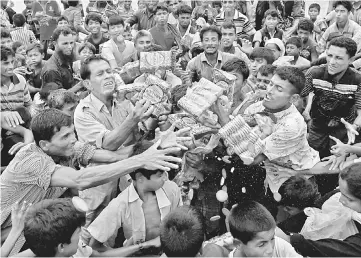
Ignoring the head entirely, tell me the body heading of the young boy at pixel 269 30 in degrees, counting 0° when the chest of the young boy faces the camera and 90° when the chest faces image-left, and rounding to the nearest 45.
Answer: approximately 0°

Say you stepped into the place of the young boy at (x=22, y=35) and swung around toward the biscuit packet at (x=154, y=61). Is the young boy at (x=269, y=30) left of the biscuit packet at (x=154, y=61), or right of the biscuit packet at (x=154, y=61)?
left

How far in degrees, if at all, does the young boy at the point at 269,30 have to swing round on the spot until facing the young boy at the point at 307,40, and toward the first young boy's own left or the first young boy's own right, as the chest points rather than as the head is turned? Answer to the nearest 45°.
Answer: approximately 45° to the first young boy's own left

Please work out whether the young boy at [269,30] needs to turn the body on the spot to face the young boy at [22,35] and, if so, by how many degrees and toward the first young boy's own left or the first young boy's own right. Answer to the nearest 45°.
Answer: approximately 90° to the first young boy's own right

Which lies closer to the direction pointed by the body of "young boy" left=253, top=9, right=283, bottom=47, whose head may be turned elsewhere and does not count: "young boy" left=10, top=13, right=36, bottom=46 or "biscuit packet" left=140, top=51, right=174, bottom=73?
the biscuit packet

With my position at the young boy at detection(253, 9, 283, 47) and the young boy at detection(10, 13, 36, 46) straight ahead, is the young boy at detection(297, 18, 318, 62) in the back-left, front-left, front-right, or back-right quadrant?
back-left

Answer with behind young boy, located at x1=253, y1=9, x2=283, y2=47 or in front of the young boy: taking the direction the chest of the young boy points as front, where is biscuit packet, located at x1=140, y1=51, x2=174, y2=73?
in front
